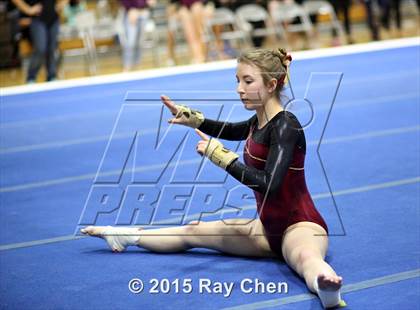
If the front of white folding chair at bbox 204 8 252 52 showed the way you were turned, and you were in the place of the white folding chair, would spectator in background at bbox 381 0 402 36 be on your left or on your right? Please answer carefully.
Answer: on your left

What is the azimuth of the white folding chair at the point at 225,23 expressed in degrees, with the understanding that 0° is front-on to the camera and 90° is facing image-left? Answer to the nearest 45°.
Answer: approximately 315°

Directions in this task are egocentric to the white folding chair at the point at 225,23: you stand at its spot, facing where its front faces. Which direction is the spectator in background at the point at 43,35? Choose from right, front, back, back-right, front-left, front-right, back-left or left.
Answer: right

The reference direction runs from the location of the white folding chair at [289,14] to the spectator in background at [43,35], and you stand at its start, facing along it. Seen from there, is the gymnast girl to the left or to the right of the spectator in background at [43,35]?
left

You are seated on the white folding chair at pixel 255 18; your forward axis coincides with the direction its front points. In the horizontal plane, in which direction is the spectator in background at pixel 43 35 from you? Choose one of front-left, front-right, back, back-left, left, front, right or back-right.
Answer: right

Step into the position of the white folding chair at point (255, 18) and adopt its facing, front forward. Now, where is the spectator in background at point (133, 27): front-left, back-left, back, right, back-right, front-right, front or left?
right

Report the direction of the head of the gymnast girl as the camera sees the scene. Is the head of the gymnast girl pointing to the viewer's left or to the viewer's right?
to the viewer's left

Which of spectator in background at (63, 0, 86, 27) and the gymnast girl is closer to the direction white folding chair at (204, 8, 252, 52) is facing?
the gymnast girl
